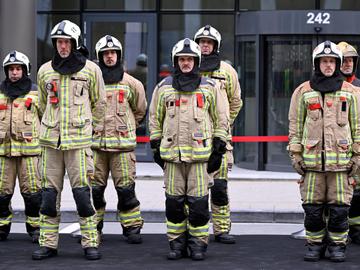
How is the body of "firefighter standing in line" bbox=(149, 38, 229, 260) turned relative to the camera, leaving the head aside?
toward the camera

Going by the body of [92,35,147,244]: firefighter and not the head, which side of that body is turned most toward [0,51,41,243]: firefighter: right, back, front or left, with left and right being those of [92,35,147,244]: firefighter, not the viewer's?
right

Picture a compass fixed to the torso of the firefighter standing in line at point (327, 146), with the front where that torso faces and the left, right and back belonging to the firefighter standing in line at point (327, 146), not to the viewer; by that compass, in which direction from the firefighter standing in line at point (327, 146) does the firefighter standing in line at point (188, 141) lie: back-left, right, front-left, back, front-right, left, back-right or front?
right

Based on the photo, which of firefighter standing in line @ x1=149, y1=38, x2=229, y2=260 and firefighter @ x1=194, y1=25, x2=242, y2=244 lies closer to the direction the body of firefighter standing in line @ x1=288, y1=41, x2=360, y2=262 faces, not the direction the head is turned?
the firefighter standing in line

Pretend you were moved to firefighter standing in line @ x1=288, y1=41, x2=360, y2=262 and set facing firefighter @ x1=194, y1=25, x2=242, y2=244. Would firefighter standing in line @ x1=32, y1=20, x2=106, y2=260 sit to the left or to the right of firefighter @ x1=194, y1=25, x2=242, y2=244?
left

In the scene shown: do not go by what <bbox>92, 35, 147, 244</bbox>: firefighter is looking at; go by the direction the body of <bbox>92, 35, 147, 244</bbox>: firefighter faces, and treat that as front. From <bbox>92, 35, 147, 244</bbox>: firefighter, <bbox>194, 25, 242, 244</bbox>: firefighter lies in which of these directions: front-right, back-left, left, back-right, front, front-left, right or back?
left

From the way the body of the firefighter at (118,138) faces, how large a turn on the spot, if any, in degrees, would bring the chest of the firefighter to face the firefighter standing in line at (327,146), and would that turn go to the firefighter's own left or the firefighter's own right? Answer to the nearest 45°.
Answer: approximately 45° to the firefighter's own left

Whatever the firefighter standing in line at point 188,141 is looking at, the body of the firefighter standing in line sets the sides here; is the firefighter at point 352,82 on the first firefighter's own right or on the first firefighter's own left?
on the first firefighter's own left

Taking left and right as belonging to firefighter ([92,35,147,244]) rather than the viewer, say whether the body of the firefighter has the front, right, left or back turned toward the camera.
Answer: front
